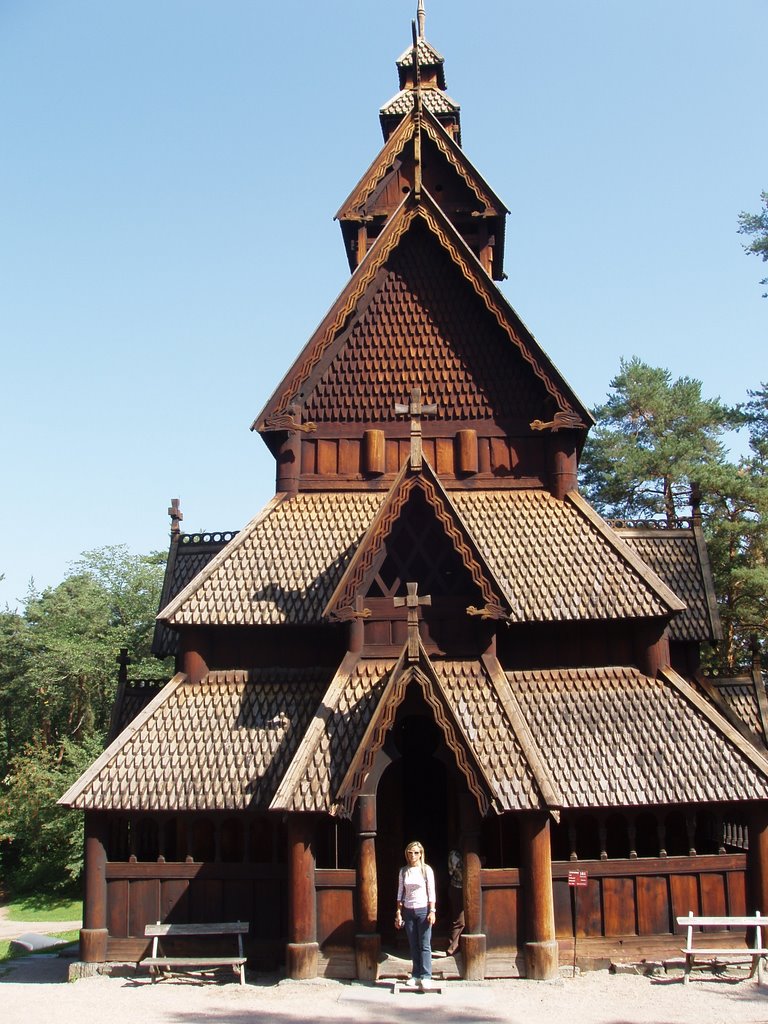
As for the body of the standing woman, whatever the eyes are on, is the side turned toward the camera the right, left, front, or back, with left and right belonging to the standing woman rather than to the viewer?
front

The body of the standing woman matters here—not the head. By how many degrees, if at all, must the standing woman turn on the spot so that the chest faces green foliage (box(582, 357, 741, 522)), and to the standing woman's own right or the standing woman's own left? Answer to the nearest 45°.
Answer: approximately 180°

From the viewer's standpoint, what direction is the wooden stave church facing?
toward the camera

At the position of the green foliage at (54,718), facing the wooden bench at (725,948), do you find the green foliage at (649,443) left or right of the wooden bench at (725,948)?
left

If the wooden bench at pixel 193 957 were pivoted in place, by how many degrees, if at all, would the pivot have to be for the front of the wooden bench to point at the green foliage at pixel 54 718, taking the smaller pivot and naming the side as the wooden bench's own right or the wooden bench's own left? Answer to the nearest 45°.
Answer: approximately 180°

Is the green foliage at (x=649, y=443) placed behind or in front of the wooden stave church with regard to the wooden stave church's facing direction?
behind

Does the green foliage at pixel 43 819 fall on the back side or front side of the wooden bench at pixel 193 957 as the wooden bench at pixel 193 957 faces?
on the back side

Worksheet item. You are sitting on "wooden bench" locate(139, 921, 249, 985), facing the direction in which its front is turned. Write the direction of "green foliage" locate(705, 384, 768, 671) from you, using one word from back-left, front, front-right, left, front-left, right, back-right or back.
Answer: back-left

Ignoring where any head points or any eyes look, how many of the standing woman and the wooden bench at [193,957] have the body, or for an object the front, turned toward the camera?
2

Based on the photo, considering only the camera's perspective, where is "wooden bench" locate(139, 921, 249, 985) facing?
facing the viewer
